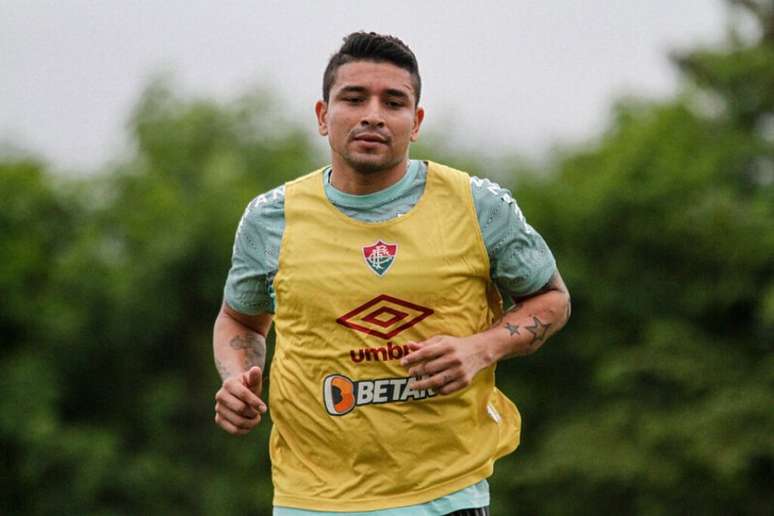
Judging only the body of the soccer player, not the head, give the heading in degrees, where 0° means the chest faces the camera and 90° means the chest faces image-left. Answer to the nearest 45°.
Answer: approximately 0°
